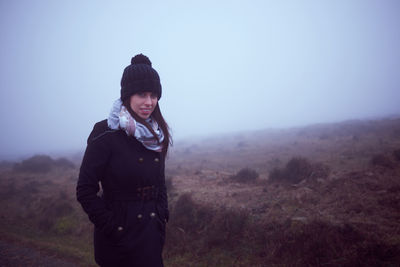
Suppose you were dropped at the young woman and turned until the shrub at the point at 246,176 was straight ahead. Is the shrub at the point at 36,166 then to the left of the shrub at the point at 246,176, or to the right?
left

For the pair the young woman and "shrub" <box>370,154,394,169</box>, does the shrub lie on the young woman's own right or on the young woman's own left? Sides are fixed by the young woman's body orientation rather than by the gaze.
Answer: on the young woman's own left

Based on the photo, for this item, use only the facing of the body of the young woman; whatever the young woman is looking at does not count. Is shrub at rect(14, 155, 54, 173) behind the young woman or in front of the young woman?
behind

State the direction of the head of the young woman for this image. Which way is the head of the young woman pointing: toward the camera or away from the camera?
toward the camera

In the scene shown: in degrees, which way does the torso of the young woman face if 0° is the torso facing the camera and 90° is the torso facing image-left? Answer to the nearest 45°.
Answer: approximately 315°
